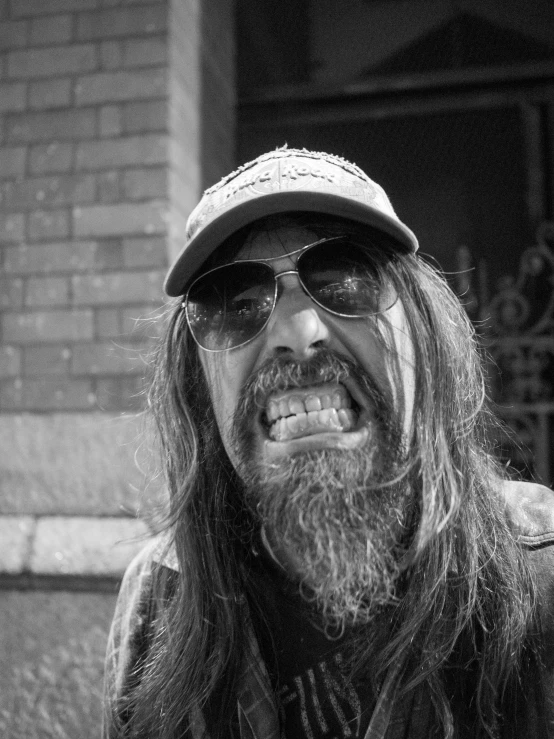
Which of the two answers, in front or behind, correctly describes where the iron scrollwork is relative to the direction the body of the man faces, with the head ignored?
behind

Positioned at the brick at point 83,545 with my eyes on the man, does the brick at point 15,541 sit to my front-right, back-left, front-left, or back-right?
back-right

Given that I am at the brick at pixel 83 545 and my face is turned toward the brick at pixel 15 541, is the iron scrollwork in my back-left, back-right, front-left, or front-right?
back-right

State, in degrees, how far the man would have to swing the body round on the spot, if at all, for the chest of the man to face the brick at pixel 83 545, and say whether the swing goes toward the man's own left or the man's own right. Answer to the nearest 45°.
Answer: approximately 135° to the man's own right

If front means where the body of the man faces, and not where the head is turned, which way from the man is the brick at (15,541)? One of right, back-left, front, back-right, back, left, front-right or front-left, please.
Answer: back-right

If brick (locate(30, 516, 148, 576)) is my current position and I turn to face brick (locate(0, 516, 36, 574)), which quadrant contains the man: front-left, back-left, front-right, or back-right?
back-left

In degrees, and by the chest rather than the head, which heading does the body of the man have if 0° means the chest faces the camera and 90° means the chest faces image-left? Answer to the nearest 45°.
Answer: approximately 0°
